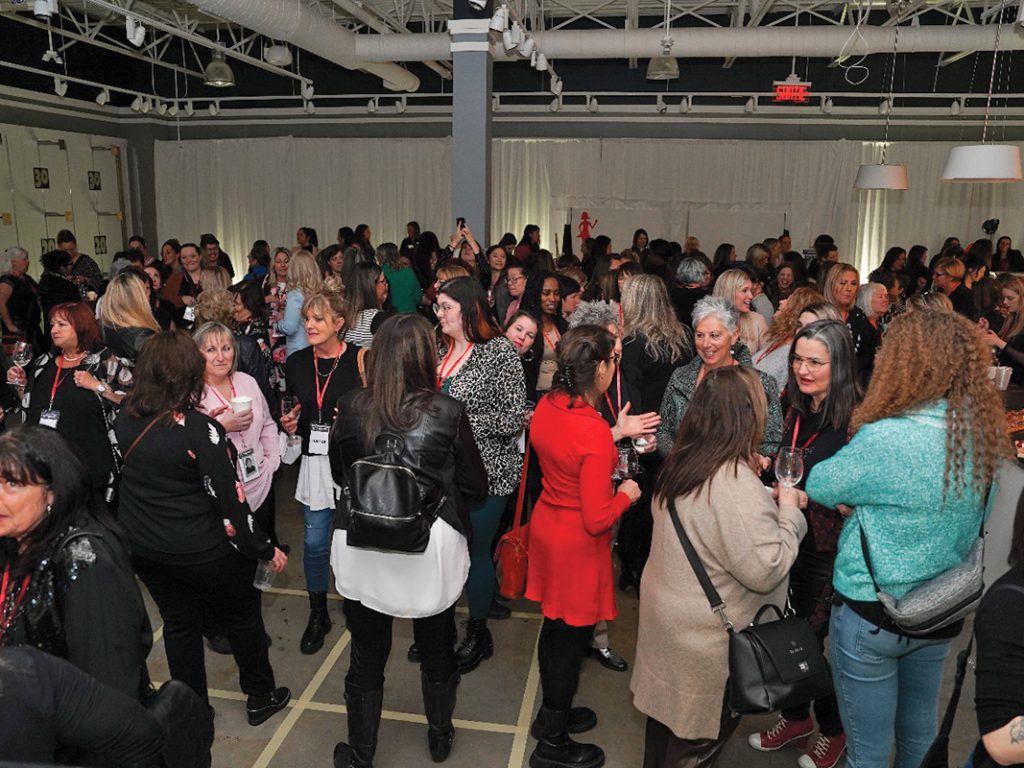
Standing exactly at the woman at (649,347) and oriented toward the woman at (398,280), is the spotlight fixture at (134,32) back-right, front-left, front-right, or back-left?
front-left

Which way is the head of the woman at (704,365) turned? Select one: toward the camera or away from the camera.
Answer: toward the camera

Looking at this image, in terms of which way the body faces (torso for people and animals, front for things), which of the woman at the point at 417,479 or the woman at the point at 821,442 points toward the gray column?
the woman at the point at 417,479

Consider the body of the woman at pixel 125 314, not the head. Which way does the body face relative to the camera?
away from the camera

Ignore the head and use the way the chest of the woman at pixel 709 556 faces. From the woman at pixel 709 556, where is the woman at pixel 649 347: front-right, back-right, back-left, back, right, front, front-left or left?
front-left

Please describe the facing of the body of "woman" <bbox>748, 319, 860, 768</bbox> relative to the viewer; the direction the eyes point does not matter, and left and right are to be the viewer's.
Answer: facing the viewer and to the left of the viewer

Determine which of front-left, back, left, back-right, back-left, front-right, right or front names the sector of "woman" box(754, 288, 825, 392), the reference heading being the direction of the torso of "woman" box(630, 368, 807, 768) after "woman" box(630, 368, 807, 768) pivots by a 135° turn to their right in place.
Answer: back

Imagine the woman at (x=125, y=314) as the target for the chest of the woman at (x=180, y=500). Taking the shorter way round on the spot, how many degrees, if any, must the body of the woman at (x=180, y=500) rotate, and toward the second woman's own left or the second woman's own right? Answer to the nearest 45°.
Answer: approximately 45° to the second woman's own left

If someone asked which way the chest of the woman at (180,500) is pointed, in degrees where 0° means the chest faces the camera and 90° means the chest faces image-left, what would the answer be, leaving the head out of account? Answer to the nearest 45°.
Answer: approximately 225°

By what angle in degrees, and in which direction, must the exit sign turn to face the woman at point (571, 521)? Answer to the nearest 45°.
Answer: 0° — it already faces them

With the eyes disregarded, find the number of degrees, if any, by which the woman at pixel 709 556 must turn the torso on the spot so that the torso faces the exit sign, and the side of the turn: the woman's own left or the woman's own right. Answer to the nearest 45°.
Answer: approximately 45° to the woman's own left

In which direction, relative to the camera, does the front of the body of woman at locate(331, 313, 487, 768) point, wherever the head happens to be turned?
away from the camera

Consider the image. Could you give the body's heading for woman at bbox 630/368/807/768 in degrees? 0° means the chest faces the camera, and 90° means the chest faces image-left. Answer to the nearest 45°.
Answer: approximately 225°

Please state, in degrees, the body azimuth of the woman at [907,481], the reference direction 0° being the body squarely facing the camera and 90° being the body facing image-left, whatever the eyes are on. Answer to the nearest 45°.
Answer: approximately 135°

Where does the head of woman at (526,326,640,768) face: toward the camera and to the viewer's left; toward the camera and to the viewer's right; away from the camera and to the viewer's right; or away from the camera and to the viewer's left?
away from the camera and to the viewer's right

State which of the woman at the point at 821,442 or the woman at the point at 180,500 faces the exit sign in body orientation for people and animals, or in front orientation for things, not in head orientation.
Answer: the woman at the point at 180,500

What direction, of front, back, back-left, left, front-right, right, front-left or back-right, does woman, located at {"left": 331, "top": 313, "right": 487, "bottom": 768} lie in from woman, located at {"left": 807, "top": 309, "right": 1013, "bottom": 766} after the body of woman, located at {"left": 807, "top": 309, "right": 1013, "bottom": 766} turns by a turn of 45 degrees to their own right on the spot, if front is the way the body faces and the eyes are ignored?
left

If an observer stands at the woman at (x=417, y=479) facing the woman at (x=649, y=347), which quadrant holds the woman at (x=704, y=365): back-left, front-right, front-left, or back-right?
front-right

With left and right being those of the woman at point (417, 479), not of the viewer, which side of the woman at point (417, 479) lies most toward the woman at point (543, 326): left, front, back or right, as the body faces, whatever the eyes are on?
front

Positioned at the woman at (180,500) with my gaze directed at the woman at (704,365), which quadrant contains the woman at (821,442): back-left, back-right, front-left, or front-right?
front-right
